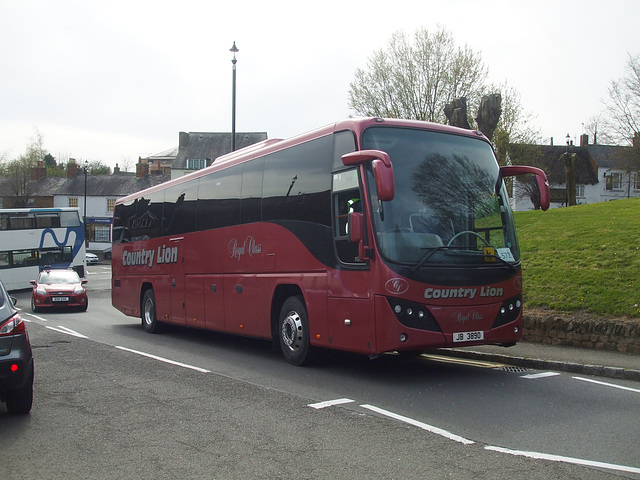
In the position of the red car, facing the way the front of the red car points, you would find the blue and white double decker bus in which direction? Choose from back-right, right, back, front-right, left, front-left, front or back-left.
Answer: back

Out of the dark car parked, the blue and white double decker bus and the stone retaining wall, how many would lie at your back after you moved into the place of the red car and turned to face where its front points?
1

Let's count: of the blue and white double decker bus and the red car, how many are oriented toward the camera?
1

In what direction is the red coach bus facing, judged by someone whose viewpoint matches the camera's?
facing the viewer and to the right of the viewer

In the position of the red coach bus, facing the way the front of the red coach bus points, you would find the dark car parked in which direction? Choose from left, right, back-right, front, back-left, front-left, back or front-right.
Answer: right

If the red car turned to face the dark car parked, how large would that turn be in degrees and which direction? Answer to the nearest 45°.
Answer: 0° — it already faces it

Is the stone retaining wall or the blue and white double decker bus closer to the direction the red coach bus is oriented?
the stone retaining wall

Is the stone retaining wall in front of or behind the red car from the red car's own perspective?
in front

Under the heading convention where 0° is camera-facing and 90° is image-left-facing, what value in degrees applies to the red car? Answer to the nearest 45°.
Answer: approximately 0°

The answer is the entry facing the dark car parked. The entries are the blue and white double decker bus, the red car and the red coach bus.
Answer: the red car
